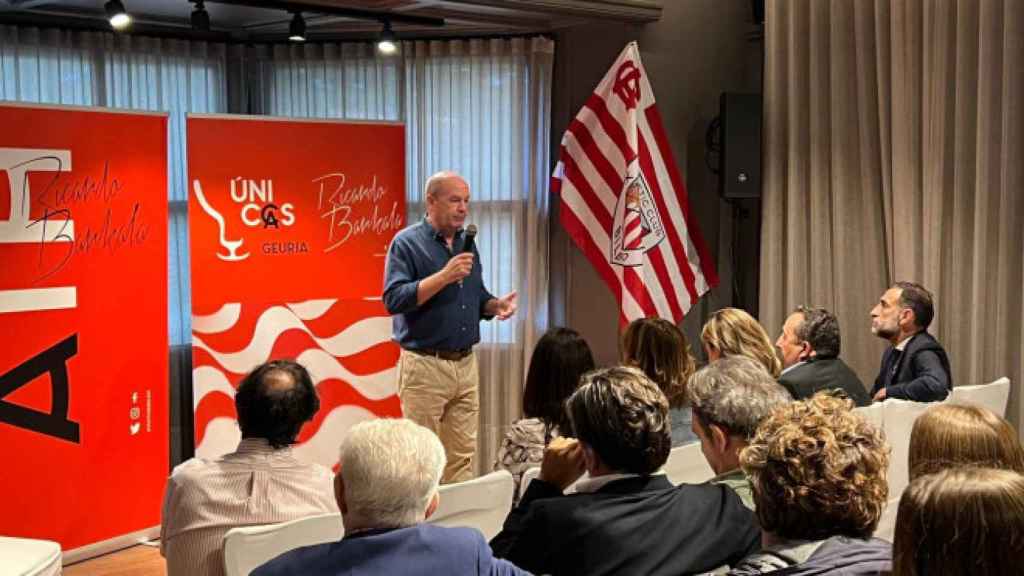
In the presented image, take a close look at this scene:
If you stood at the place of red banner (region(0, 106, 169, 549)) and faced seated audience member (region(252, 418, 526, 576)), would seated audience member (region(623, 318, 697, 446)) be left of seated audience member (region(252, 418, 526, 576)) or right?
left

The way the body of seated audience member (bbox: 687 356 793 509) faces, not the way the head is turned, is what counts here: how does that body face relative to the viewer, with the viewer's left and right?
facing away from the viewer and to the left of the viewer

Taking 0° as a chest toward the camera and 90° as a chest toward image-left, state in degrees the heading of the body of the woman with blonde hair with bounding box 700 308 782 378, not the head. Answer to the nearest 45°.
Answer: approximately 135°

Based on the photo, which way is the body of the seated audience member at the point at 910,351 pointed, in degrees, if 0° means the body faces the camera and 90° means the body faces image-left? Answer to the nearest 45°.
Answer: approximately 90°

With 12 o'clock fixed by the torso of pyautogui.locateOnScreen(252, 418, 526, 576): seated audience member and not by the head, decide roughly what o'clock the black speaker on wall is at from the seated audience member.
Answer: The black speaker on wall is roughly at 1 o'clock from the seated audience member.

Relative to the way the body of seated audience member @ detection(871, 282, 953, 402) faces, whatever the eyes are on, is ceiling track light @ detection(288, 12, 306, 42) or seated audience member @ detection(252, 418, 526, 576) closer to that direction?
the ceiling track light

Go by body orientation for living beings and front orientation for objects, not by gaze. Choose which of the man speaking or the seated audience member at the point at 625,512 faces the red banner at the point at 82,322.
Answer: the seated audience member

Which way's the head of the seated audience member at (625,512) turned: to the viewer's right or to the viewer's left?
to the viewer's left

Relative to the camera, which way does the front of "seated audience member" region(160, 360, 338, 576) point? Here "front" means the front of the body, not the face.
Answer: away from the camera

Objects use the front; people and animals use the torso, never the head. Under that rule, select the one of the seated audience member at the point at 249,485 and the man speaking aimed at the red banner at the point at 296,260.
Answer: the seated audience member

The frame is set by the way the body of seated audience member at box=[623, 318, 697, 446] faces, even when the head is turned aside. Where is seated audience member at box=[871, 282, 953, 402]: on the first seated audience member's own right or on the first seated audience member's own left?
on the first seated audience member's own right

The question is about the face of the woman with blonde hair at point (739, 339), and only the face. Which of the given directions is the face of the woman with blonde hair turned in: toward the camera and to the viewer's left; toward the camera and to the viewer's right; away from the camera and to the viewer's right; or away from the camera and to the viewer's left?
away from the camera and to the viewer's left

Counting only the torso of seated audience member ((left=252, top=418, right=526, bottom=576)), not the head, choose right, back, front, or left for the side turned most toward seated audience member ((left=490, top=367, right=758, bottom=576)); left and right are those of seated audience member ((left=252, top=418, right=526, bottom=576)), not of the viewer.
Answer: right
